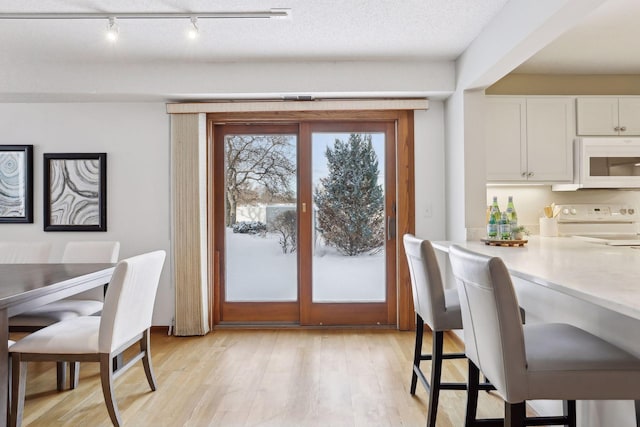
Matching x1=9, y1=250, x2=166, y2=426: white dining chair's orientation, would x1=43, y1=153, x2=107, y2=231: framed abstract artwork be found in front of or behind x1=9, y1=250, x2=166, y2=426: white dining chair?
in front

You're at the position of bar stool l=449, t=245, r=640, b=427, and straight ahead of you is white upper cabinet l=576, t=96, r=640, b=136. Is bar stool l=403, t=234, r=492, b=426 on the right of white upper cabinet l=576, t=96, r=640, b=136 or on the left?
left

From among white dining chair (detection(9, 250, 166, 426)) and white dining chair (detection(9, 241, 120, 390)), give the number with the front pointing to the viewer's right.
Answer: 0

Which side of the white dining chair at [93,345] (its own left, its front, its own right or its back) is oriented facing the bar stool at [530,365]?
back

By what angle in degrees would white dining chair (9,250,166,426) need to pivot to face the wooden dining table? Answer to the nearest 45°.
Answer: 0° — it already faces it

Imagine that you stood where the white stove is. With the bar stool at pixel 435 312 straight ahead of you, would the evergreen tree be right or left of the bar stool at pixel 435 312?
right

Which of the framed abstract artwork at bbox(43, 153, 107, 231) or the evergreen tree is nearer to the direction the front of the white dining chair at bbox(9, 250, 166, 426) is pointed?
the framed abstract artwork

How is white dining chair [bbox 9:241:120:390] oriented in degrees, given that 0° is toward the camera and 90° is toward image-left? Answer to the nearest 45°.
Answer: approximately 45°

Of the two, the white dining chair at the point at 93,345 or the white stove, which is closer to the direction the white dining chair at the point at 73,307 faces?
the white dining chair
